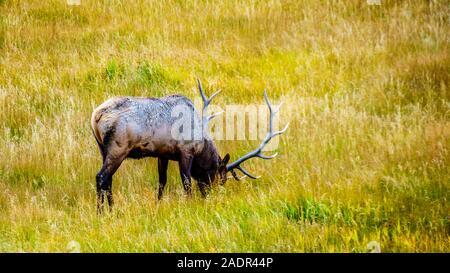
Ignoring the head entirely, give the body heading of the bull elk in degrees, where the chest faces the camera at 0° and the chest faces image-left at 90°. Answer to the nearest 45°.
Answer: approximately 270°
